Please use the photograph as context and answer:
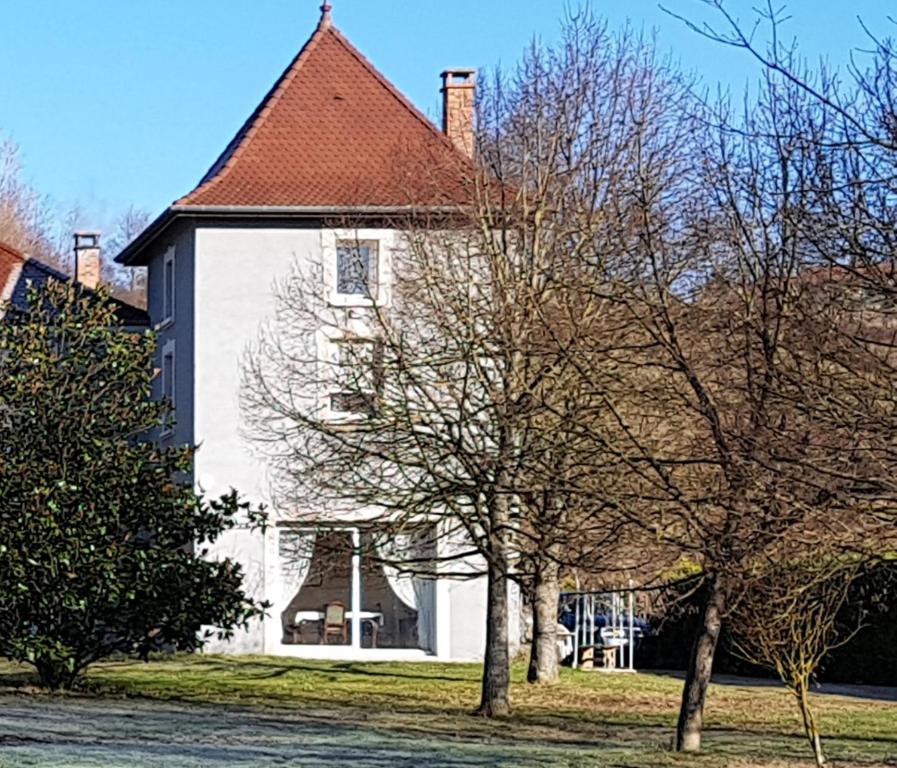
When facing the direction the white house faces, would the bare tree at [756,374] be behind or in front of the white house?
in front

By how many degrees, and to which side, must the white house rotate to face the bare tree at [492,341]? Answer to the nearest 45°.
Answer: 0° — it already faces it

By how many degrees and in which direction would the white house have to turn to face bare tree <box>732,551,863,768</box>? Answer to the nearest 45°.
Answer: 0° — it already faces it

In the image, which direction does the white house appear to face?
toward the camera

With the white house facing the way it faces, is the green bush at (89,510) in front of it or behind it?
in front
